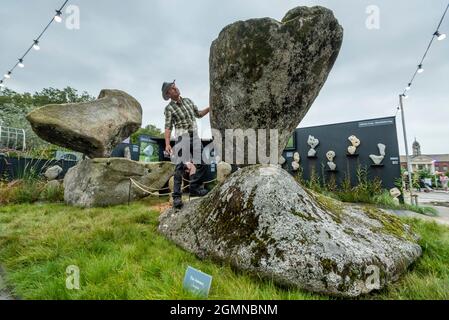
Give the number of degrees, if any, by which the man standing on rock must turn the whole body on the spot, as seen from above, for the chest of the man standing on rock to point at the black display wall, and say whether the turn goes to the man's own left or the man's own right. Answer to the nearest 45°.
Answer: approximately 90° to the man's own left

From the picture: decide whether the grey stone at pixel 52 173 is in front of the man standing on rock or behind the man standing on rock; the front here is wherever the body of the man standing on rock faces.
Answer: behind

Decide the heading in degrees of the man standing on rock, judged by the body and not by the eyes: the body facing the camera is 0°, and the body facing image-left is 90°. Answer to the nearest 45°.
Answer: approximately 315°

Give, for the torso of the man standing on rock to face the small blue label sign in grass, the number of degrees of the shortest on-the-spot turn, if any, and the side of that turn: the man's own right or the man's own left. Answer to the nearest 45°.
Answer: approximately 45° to the man's own right

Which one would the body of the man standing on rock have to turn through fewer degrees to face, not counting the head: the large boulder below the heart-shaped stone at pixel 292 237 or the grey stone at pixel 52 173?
the large boulder below the heart-shaped stone

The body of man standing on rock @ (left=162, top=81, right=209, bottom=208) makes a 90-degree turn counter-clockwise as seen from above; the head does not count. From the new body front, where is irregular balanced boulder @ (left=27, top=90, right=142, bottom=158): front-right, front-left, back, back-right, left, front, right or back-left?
left

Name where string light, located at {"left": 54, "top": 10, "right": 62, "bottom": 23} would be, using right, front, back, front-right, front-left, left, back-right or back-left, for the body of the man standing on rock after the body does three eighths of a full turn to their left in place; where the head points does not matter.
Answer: front-left

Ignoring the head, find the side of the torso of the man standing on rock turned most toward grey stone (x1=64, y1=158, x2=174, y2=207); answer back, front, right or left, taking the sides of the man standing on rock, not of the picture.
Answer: back
